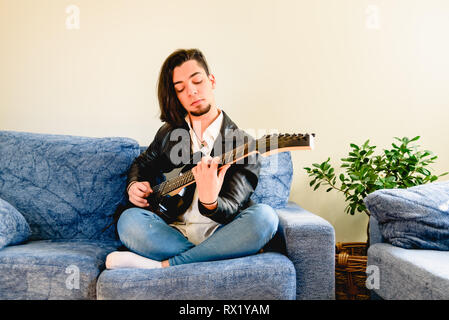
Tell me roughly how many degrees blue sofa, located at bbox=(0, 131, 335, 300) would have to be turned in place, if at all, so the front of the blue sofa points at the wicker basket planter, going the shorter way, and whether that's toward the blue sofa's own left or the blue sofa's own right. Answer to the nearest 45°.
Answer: approximately 90° to the blue sofa's own left

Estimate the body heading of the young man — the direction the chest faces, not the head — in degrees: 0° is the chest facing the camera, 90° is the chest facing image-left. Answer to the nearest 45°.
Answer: approximately 0°

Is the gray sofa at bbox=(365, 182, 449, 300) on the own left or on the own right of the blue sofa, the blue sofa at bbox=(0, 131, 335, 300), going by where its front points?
on the blue sofa's own left
